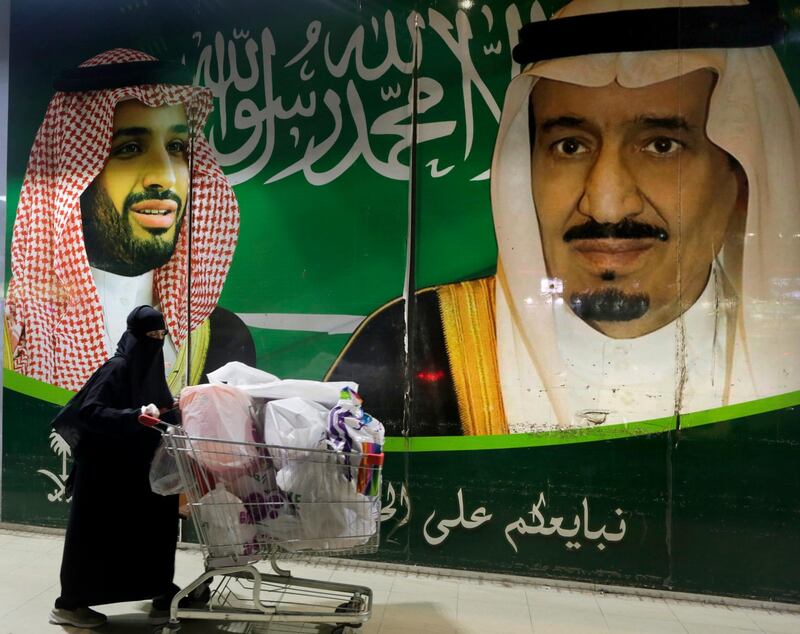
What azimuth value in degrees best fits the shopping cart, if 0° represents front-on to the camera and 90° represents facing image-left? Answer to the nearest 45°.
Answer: approximately 270°

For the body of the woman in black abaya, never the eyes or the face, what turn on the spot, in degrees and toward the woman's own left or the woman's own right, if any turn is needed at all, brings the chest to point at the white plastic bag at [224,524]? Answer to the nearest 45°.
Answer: approximately 45° to the woman's own right

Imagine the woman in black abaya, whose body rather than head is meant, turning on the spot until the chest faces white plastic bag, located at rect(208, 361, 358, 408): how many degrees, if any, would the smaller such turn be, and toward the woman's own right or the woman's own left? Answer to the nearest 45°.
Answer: approximately 45° to the woman's own right

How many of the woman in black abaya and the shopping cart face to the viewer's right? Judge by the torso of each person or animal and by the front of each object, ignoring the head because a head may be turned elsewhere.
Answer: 2

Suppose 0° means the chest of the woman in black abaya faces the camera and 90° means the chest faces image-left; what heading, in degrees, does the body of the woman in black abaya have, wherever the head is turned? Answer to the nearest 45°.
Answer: approximately 270°

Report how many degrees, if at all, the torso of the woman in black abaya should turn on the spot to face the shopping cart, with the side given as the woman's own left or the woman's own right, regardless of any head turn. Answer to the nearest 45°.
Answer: approximately 45° to the woman's own right
